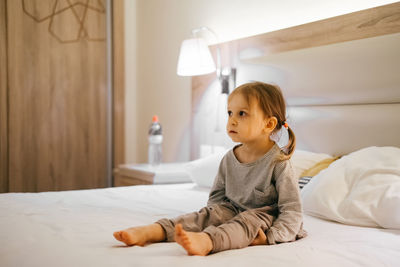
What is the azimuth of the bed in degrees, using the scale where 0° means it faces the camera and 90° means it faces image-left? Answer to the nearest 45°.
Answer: approximately 45°

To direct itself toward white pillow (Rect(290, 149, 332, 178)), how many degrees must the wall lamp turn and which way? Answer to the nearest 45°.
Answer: approximately 90° to its left

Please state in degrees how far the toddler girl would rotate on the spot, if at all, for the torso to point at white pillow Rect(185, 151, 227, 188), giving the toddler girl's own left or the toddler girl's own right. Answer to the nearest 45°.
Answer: approximately 135° to the toddler girl's own right

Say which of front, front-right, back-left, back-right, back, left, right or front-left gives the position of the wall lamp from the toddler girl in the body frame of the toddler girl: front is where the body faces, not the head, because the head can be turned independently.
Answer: back-right

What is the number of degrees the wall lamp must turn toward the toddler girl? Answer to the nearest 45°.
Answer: approximately 45° to its left

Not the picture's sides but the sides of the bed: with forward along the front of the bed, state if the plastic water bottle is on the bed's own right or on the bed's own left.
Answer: on the bed's own right

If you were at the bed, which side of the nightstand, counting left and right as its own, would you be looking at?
left
